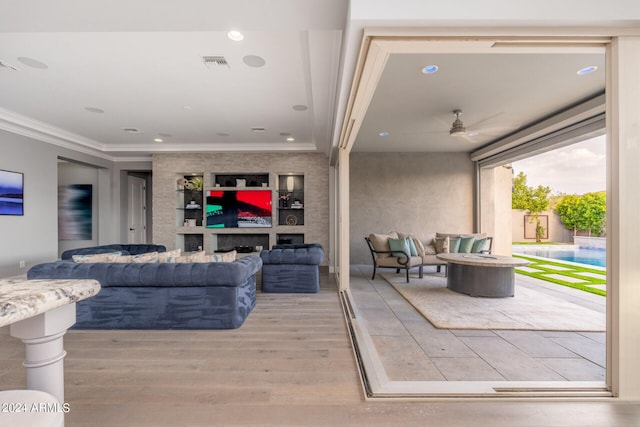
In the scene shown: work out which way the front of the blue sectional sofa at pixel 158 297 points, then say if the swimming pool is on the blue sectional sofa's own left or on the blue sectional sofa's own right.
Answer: on the blue sectional sofa's own right

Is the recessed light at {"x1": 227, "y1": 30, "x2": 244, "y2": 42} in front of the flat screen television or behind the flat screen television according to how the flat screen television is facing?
in front

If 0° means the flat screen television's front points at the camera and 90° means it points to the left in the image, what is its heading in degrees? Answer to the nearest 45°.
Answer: approximately 0°

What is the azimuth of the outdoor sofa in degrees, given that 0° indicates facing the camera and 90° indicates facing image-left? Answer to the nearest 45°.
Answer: approximately 315°

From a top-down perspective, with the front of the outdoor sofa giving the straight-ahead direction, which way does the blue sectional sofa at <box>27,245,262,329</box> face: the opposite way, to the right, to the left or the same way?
the opposite way

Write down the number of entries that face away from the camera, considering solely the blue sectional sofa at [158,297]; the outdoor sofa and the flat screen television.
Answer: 1

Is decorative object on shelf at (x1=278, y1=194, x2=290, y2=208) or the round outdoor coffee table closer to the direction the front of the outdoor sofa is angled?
the round outdoor coffee table

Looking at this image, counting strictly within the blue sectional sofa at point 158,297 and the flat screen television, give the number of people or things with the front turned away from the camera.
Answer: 1

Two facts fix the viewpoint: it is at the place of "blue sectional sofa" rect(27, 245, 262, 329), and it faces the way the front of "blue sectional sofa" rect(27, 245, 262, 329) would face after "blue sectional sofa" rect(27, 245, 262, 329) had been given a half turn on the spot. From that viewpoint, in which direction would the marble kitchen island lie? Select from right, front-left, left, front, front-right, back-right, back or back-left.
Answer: front

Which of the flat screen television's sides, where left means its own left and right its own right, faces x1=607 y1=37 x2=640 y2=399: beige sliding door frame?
front

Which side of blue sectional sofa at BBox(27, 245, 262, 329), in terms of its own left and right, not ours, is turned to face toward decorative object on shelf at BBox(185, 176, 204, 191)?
front

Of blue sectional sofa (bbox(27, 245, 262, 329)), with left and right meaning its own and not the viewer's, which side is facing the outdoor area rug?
right

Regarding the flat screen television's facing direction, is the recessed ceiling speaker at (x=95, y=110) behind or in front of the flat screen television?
in front

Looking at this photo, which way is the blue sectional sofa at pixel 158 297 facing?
away from the camera

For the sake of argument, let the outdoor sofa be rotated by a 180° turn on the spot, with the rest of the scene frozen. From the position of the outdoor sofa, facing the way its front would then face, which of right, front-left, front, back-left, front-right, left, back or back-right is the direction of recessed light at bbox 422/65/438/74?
back-left
